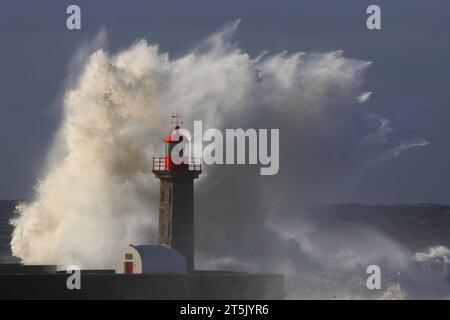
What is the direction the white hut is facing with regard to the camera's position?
facing the viewer and to the left of the viewer
